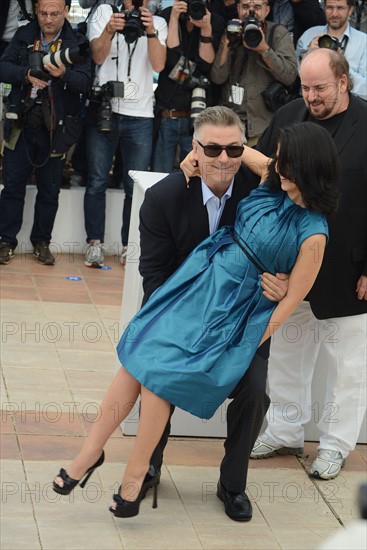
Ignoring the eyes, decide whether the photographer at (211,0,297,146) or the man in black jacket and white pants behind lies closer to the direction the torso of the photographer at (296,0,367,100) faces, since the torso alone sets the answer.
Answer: the man in black jacket and white pants behind

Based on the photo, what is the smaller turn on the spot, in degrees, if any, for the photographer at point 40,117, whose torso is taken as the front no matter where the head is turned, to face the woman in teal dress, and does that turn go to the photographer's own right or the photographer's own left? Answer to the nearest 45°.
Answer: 0° — they already face them

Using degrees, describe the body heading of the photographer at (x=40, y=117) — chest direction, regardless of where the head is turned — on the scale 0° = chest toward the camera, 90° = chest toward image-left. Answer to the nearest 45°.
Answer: approximately 0°

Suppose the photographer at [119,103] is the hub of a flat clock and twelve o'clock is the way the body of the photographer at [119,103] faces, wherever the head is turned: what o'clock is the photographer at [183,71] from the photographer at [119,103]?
the photographer at [183,71] is roughly at 9 o'clock from the photographer at [119,103].

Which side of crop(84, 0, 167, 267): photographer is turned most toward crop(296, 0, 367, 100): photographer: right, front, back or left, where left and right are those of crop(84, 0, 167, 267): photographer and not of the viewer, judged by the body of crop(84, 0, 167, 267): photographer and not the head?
left

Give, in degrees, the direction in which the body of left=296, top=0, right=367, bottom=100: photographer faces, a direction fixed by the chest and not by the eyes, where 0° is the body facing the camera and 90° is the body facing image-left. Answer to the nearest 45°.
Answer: approximately 0°
